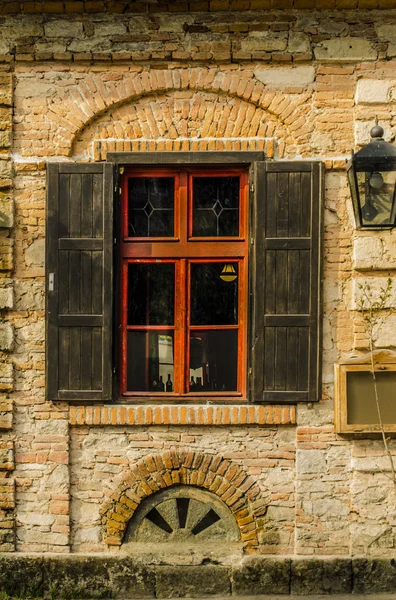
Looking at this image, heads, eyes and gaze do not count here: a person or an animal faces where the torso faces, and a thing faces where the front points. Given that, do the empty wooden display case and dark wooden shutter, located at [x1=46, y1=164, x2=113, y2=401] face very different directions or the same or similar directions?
same or similar directions

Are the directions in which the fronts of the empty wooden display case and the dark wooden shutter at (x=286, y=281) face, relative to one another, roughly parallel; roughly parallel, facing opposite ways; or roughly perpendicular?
roughly parallel

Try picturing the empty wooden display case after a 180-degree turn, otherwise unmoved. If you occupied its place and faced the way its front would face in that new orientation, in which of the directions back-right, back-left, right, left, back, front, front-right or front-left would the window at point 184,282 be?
left

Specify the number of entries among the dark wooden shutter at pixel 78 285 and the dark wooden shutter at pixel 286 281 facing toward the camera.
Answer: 2

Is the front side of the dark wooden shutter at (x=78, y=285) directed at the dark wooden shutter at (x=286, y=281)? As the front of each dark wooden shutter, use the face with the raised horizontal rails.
no

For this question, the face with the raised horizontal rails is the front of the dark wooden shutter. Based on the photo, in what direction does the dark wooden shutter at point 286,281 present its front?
toward the camera

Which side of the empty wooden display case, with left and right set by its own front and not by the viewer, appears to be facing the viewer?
front

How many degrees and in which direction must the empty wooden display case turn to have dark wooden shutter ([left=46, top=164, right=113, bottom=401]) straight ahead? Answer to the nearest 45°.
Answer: approximately 90° to its right

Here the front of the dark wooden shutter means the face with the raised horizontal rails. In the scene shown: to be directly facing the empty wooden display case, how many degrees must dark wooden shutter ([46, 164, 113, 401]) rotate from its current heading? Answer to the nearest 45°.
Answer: approximately 90° to its left

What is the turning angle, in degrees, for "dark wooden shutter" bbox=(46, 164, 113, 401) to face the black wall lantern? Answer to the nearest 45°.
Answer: approximately 45° to its left

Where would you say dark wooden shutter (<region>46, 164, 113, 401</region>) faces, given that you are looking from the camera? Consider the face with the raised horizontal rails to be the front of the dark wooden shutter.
facing the viewer
